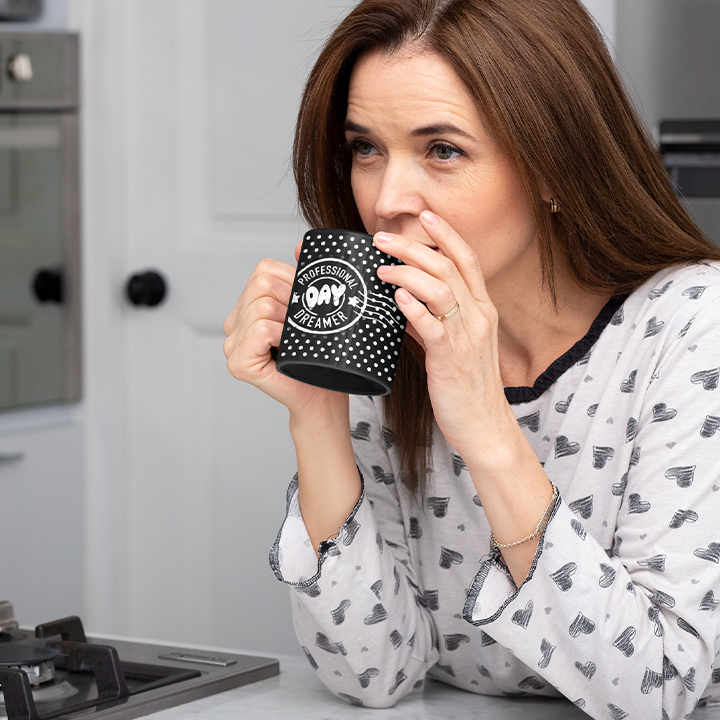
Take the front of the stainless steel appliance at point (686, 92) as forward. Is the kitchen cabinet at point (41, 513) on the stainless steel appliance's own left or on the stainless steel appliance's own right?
on the stainless steel appliance's own right

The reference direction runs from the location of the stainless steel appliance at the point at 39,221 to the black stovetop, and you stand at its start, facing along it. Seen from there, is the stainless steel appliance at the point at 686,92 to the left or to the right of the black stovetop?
left

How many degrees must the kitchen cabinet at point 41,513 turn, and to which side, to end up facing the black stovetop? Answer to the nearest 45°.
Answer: approximately 45° to its right

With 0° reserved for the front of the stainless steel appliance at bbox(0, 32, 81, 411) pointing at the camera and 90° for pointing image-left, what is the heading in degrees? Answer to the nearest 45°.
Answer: approximately 315°
